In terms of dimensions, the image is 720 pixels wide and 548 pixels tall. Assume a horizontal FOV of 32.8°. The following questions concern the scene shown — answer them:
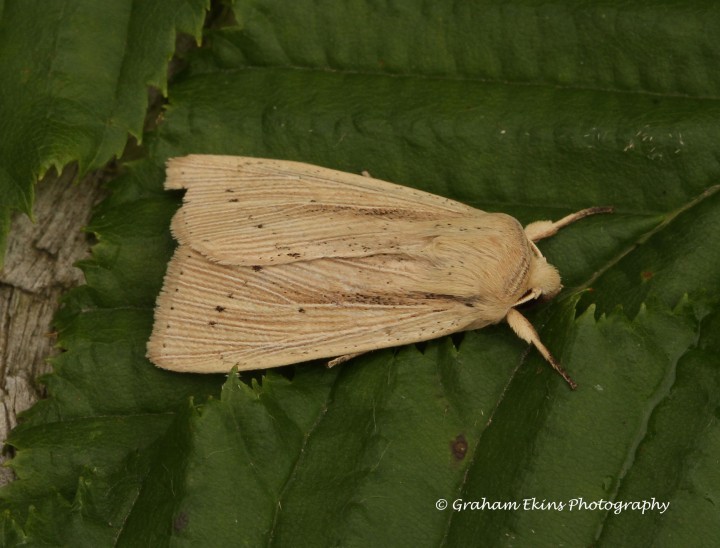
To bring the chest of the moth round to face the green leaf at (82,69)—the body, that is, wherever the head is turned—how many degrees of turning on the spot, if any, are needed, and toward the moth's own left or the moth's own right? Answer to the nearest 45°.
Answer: approximately 180°

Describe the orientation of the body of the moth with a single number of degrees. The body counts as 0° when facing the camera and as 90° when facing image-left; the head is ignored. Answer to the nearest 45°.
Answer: approximately 270°
